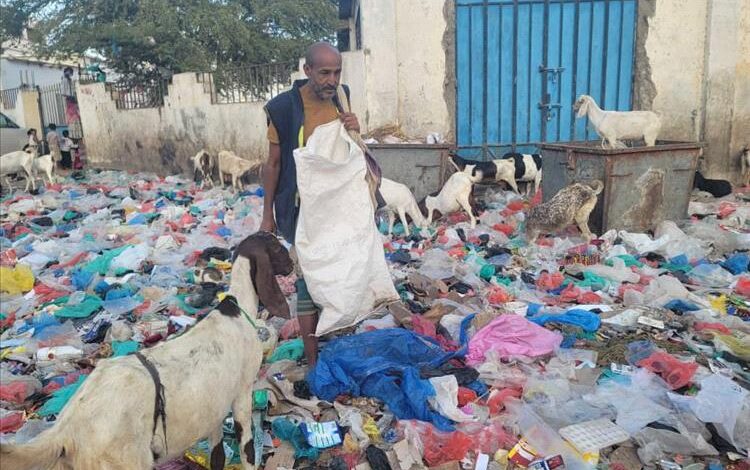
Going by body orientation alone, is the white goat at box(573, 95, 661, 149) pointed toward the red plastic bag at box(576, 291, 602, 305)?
no

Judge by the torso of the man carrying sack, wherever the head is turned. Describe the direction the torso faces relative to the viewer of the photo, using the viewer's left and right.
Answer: facing the viewer and to the right of the viewer

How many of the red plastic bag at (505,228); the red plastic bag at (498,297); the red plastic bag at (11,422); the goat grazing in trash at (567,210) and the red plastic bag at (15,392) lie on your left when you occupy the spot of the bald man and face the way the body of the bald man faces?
3

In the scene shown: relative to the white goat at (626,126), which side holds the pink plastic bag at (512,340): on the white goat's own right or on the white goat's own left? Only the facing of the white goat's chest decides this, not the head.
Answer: on the white goat's own left

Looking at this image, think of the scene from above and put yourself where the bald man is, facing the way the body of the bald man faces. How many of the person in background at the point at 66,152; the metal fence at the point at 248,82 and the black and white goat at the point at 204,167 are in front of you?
0

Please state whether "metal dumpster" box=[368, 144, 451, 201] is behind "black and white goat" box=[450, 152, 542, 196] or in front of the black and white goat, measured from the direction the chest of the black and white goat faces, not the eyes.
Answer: in front

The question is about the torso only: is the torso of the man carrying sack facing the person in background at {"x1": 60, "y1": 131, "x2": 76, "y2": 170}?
no

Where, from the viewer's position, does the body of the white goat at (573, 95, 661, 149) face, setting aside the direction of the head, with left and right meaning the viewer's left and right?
facing to the left of the viewer
